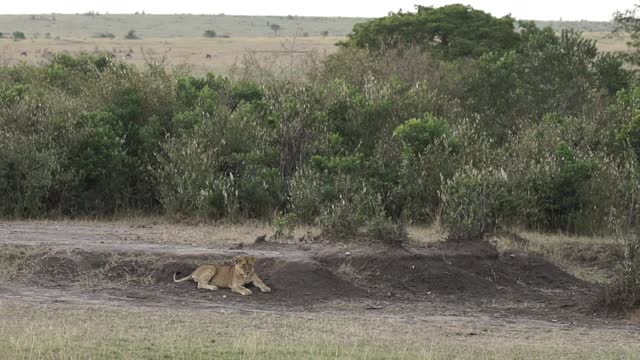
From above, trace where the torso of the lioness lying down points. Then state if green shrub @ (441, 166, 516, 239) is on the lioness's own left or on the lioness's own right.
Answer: on the lioness's own left

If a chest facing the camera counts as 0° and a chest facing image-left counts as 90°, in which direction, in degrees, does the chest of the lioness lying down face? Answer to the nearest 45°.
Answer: approximately 315°
